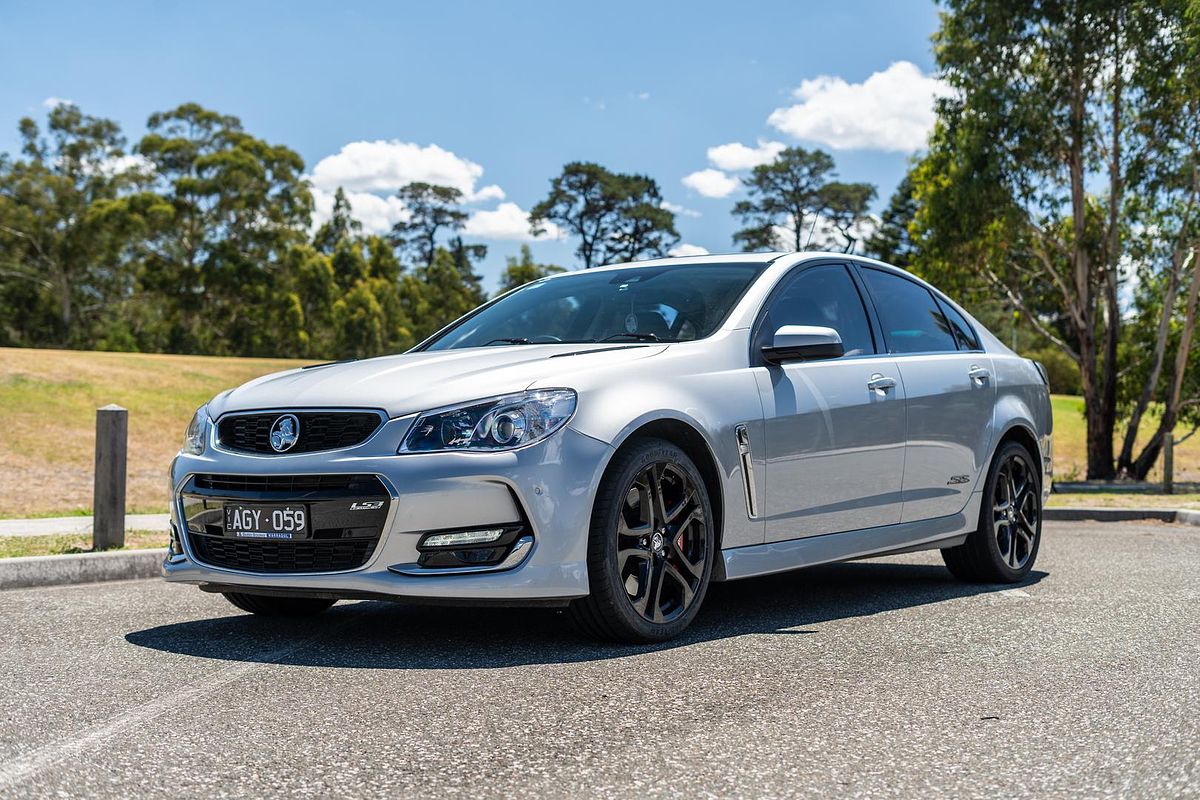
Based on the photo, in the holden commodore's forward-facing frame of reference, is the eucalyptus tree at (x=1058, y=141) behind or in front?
behind

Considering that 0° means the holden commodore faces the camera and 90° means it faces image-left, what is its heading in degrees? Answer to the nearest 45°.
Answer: approximately 45°
